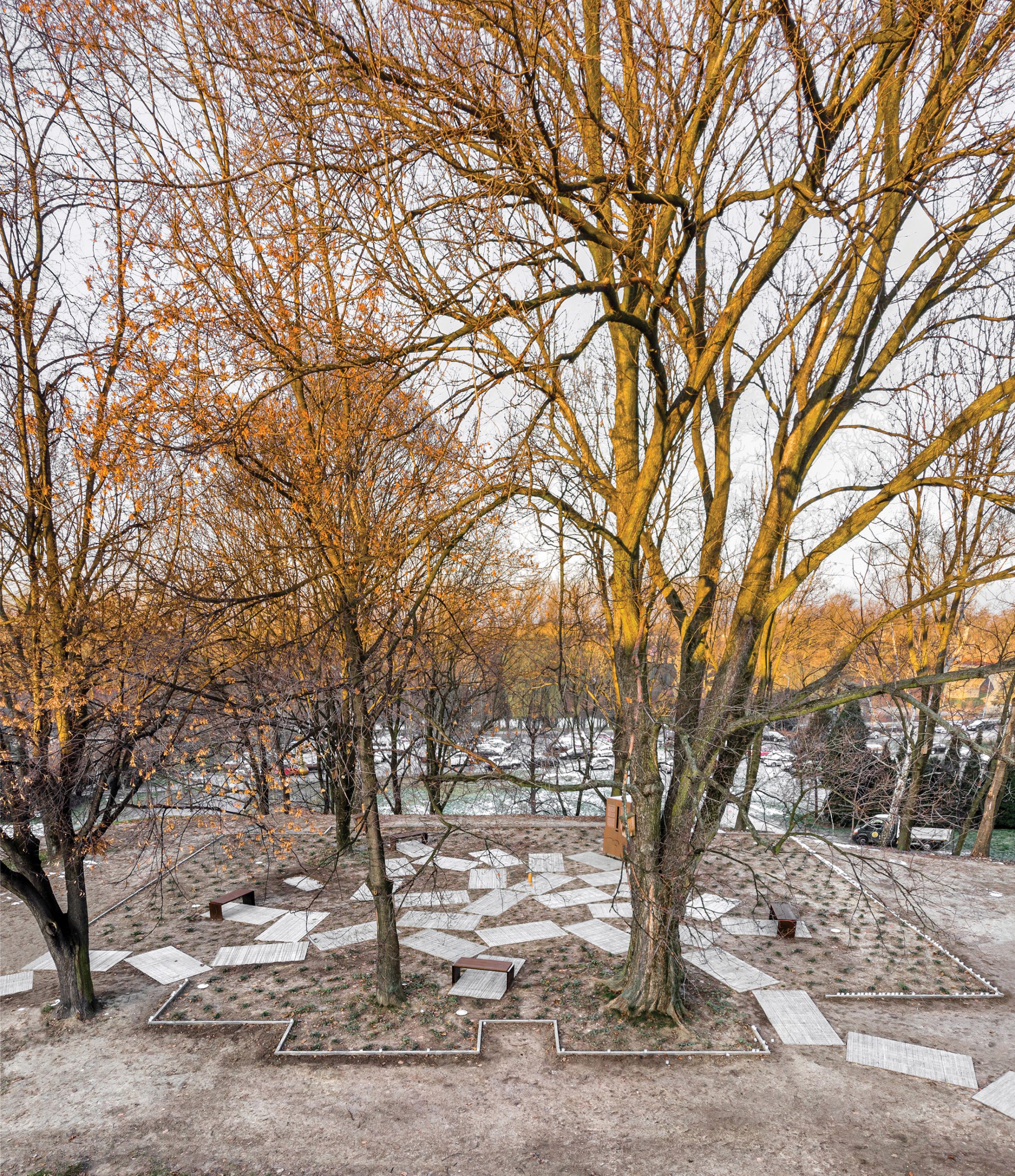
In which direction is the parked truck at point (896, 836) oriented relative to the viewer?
to the viewer's left

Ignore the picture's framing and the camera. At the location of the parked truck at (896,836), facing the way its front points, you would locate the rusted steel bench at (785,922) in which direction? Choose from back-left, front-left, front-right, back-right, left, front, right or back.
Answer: left

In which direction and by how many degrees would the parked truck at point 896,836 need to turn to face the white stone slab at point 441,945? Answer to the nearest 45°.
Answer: approximately 90° to its left

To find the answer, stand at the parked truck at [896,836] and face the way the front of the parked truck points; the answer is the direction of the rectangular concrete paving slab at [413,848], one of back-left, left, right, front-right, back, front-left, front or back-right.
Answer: front-left

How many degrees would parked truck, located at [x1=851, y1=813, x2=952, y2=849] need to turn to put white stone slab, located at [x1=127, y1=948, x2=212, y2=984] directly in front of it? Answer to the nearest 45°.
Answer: approximately 45° to its left

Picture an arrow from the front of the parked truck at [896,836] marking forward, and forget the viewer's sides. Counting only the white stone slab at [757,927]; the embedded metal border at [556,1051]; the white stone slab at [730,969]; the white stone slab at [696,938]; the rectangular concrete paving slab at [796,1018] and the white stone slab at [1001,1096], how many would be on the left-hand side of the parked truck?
6

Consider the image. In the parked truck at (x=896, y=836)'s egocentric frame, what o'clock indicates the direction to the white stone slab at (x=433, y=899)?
The white stone slab is roughly at 10 o'clock from the parked truck.

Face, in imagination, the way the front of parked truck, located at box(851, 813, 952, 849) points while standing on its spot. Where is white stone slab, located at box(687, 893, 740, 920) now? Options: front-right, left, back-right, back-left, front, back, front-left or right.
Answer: left

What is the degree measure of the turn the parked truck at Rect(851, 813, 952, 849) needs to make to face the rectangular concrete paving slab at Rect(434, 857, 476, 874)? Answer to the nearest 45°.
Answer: approximately 45° to its left

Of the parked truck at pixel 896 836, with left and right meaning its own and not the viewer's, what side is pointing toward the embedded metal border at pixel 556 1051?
left

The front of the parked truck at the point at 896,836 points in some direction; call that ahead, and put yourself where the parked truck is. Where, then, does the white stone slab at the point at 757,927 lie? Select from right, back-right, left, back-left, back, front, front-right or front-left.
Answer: left

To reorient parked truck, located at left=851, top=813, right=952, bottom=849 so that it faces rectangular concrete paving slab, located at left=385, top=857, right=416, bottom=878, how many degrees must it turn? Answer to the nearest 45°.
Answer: approximately 45° to its left

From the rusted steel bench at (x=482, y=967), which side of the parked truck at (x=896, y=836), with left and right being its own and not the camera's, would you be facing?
left

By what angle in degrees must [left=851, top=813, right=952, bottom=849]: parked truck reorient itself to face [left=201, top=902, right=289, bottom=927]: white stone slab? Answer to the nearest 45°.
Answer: approximately 45° to its left

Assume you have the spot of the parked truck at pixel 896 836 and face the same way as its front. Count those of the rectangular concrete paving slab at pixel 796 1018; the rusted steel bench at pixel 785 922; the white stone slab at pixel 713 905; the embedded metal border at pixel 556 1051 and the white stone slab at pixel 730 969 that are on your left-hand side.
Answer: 5

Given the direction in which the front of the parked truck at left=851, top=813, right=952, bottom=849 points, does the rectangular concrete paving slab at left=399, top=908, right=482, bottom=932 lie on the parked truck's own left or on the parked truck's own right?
on the parked truck's own left
